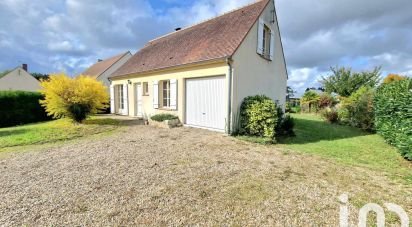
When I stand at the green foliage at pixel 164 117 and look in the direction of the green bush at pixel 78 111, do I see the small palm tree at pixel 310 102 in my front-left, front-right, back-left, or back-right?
back-right

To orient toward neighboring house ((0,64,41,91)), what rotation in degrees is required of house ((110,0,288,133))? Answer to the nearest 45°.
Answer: approximately 90° to its right

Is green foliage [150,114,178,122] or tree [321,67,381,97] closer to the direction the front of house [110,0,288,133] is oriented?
the green foliage

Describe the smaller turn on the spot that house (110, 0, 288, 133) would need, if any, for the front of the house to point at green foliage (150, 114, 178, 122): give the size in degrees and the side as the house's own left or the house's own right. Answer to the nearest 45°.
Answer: approximately 45° to the house's own right

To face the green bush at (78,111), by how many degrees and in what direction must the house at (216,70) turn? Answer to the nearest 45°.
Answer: approximately 45° to its right

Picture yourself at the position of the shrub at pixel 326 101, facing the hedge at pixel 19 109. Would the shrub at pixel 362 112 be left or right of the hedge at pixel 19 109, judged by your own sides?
left

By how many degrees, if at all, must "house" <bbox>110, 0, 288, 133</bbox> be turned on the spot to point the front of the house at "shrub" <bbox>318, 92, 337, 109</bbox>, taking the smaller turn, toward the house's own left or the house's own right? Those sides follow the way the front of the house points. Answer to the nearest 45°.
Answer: approximately 180°

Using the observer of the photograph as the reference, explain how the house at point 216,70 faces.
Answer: facing the viewer and to the left of the viewer

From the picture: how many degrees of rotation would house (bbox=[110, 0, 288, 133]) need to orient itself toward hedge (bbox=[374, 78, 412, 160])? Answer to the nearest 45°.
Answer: approximately 90° to its left
